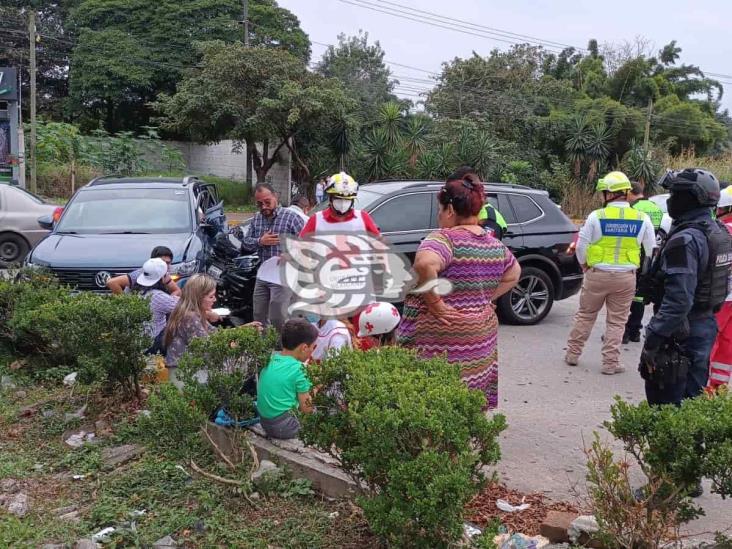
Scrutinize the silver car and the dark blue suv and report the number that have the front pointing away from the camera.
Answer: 0

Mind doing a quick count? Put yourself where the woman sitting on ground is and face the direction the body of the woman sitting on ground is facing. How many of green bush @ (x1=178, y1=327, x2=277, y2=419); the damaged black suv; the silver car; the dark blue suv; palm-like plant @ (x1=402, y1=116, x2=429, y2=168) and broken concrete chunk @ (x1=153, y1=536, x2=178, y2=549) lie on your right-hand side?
2

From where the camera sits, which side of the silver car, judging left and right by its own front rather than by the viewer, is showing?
left

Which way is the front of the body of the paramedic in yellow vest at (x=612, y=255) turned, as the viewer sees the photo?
away from the camera

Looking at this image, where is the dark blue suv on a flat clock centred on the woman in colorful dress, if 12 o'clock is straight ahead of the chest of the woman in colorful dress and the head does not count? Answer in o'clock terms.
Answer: The dark blue suv is roughly at 12 o'clock from the woman in colorful dress.

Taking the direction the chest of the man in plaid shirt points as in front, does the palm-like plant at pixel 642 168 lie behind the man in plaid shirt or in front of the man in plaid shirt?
behind

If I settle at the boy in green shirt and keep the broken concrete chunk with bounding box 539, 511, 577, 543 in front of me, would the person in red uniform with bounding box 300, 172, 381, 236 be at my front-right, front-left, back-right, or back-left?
back-left

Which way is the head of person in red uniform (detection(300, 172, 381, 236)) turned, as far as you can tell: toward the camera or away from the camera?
toward the camera

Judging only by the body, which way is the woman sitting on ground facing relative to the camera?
to the viewer's right

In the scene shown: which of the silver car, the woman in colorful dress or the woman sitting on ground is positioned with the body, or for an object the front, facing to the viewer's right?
the woman sitting on ground

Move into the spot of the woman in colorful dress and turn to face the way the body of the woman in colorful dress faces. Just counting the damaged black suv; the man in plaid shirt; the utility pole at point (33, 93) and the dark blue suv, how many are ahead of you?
4

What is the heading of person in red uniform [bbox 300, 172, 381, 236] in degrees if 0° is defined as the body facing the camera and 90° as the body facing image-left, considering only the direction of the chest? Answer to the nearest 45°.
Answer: approximately 0°

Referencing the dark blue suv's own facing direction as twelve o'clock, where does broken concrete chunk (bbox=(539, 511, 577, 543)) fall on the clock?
The broken concrete chunk is roughly at 10 o'clock from the dark blue suv.

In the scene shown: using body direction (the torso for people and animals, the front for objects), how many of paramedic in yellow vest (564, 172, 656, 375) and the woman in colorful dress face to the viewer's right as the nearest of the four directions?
0

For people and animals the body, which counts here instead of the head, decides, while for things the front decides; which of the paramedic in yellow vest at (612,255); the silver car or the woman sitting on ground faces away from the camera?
the paramedic in yellow vest

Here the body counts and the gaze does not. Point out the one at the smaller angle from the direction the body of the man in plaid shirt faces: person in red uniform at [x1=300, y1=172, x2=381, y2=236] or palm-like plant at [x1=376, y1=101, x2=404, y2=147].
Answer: the person in red uniform

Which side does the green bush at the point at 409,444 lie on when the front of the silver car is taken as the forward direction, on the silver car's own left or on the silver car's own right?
on the silver car's own left

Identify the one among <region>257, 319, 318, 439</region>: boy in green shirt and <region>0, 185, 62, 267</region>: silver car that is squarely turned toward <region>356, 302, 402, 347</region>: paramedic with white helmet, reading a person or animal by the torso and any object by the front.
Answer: the boy in green shirt

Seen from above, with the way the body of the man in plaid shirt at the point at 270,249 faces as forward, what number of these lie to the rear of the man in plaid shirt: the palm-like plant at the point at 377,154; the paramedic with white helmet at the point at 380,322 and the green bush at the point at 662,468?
1

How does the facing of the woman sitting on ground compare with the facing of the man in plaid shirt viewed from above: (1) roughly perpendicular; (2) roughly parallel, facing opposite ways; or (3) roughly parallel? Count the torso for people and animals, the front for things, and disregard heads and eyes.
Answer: roughly perpendicular
